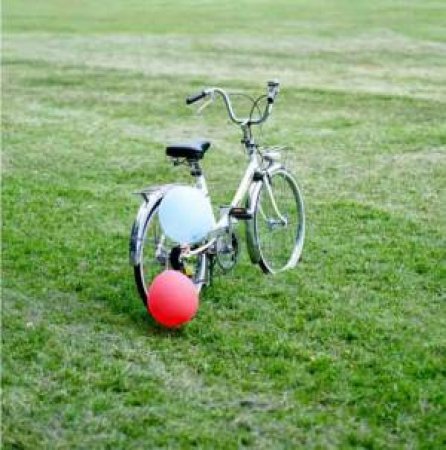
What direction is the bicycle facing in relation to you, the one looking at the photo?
facing away from the viewer and to the right of the viewer

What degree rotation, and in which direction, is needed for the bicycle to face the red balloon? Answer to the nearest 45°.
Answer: approximately 135° to its right
